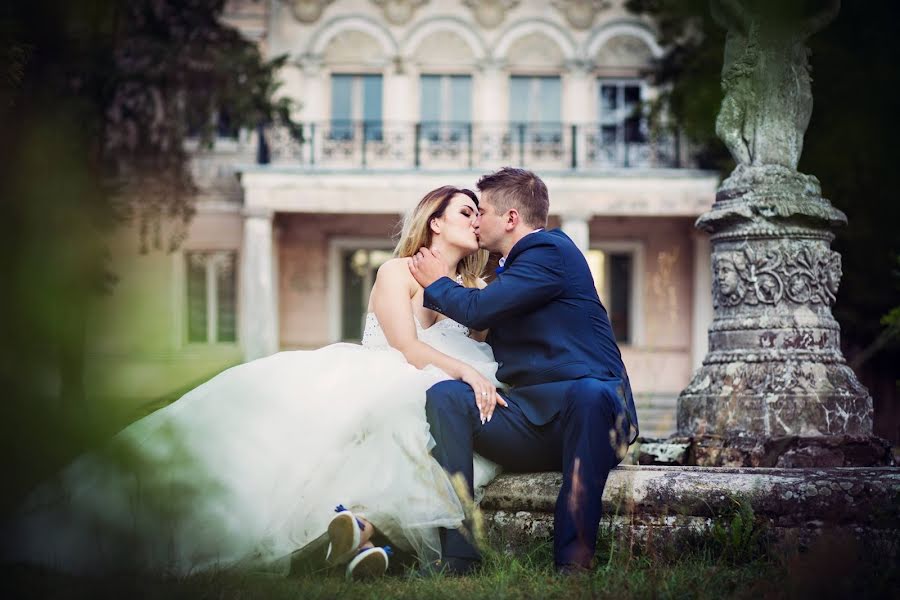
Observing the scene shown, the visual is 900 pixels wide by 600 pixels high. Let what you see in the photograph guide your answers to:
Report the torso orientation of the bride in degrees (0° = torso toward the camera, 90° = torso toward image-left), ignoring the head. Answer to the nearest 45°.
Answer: approximately 270°

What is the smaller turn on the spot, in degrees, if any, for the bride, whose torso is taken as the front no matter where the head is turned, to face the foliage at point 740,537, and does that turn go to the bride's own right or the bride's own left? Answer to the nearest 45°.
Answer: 0° — they already face it

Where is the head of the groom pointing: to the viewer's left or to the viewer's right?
to the viewer's left

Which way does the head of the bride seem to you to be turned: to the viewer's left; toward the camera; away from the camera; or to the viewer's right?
to the viewer's right
